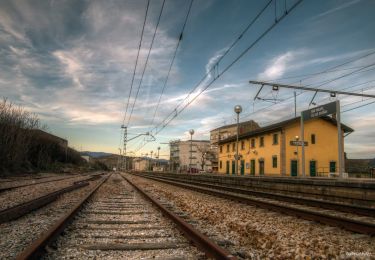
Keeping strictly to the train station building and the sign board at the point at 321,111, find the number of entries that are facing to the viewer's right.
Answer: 0

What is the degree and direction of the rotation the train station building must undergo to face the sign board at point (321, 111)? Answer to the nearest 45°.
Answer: approximately 45° to its left

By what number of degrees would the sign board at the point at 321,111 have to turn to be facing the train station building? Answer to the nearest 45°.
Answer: approximately 135° to its right

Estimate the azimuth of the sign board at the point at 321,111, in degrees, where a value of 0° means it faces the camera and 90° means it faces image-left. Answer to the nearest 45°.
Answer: approximately 45°

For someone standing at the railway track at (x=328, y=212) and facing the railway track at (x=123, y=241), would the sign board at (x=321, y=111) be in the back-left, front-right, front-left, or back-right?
back-right

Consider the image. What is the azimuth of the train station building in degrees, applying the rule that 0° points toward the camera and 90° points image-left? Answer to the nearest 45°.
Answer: approximately 45°
